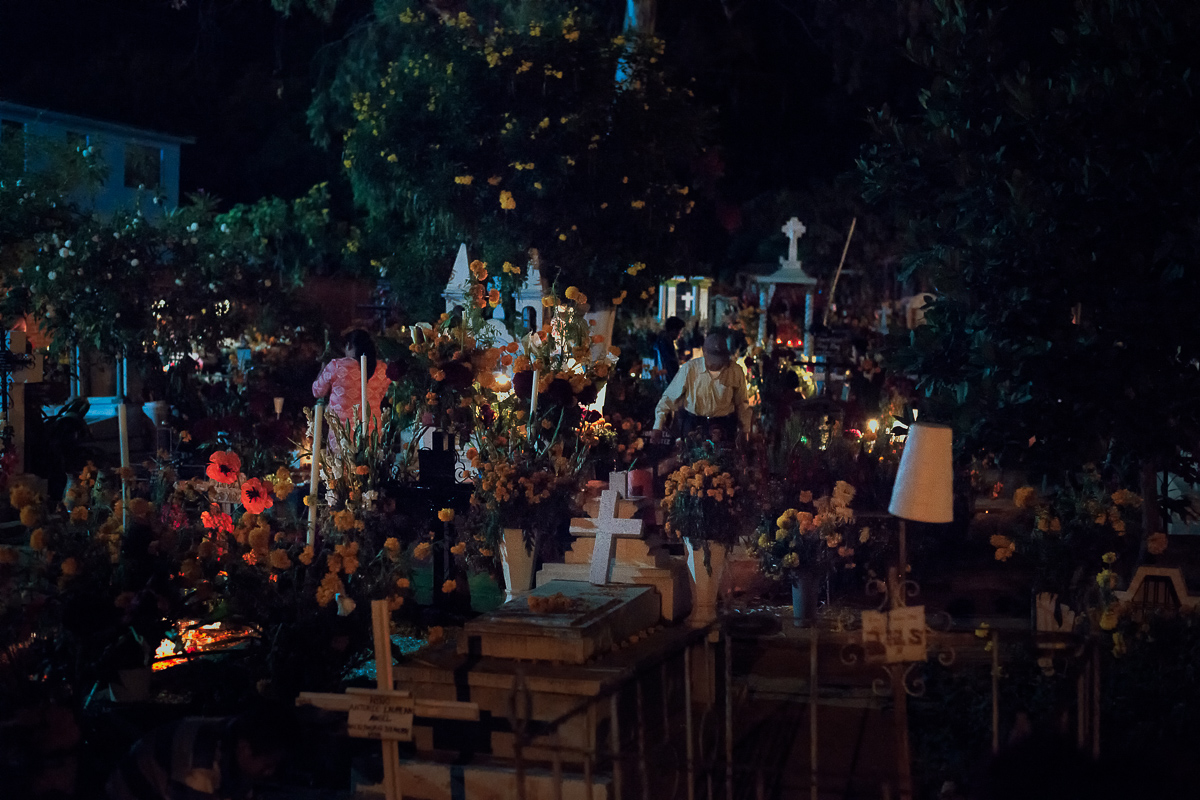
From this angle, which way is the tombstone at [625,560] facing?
toward the camera

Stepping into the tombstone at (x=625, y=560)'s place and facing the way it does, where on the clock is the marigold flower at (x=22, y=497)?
The marigold flower is roughly at 2 o'clock from the tombstone.

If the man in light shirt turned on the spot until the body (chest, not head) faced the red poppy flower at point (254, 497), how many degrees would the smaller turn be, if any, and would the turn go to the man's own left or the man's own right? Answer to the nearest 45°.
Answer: approximately 45° to the man's own right

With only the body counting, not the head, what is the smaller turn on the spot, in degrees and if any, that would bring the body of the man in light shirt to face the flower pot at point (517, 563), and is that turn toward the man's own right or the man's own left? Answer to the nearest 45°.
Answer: approximately 45° to the man's own right

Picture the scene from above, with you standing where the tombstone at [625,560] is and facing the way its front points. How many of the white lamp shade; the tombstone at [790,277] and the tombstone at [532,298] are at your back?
2

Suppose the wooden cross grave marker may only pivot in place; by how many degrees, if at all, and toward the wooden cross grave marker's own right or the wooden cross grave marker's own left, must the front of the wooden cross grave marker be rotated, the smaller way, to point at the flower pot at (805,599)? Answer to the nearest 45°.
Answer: approximately 135° to the wooden cross grave marker's own left

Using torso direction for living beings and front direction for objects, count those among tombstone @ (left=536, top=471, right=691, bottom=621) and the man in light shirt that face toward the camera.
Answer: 2

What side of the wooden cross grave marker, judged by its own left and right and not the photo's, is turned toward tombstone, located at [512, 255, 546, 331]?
back

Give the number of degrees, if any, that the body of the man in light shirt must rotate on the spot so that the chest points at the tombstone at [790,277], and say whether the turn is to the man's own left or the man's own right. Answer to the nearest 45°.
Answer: approximately 180°

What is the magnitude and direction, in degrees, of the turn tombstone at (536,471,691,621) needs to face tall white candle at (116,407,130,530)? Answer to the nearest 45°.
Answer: approximately 90° to its right

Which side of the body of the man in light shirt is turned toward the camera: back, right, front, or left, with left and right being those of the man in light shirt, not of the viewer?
front

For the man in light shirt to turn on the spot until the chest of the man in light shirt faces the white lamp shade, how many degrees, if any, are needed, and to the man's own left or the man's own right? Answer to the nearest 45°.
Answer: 0° — they already face it

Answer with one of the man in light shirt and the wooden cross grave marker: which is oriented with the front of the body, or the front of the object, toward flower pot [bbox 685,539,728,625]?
the man in light shirt
